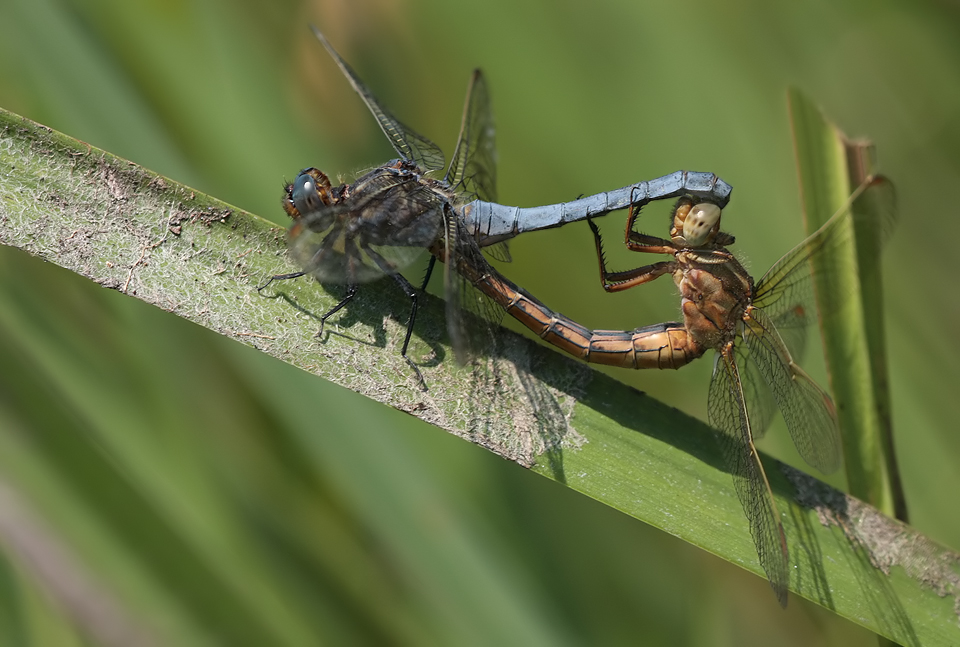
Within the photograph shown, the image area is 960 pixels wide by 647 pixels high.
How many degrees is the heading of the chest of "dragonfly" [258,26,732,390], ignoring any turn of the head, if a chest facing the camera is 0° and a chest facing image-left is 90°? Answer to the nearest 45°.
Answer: approximately 90°
